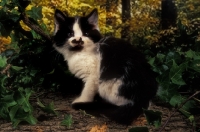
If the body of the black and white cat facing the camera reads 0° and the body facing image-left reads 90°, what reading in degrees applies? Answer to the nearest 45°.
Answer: approximately 90°

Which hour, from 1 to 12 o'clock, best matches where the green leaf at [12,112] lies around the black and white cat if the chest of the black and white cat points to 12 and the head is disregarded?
The green leaf is roughly at 11 o'clock from the black and white cat.

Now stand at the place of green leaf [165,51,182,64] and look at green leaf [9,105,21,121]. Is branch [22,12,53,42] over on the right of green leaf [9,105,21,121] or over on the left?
right

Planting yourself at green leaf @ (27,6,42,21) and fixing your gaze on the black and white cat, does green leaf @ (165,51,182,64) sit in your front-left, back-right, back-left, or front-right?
front-left

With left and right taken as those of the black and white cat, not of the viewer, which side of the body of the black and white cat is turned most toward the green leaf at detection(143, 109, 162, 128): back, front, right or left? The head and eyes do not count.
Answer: left

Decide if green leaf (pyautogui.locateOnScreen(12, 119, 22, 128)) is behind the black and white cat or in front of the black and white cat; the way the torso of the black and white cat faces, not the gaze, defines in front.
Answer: in front

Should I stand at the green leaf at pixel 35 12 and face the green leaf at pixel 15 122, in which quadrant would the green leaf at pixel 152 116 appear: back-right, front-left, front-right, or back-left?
front-left

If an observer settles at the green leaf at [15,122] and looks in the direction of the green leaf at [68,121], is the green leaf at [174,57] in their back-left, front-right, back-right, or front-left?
front-left

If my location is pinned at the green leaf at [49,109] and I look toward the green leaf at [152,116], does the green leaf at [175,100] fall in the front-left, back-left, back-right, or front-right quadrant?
front-left
